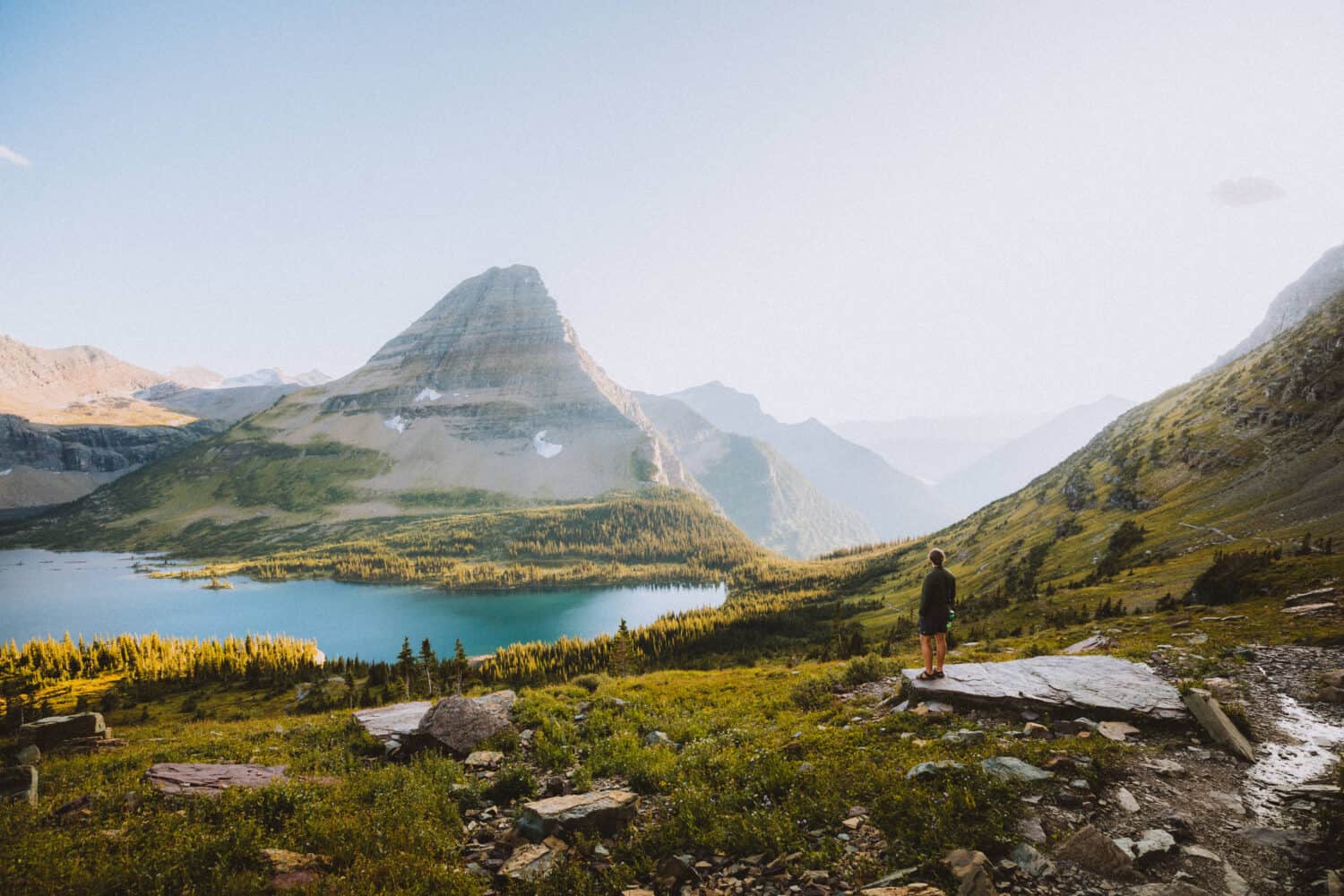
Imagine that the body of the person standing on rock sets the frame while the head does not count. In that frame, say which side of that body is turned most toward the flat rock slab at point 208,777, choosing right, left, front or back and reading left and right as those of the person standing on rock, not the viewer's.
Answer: left

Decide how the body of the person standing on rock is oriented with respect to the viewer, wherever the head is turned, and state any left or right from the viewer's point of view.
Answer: facing away from the viewer and to the left of the viewer

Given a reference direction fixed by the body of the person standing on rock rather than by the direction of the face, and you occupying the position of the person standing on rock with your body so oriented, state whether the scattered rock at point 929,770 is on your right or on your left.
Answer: on your left

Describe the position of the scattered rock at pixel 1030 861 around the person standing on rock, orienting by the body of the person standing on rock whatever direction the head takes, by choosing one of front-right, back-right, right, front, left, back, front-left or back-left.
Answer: back-left

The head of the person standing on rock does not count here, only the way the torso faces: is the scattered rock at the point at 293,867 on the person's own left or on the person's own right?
on the person's own left

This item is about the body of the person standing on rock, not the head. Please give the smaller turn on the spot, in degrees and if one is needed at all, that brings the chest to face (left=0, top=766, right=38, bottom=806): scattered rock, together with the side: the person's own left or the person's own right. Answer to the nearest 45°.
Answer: approximately 90° to the person's own left

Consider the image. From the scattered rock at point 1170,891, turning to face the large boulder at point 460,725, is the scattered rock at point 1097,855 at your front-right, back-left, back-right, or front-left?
front-right
